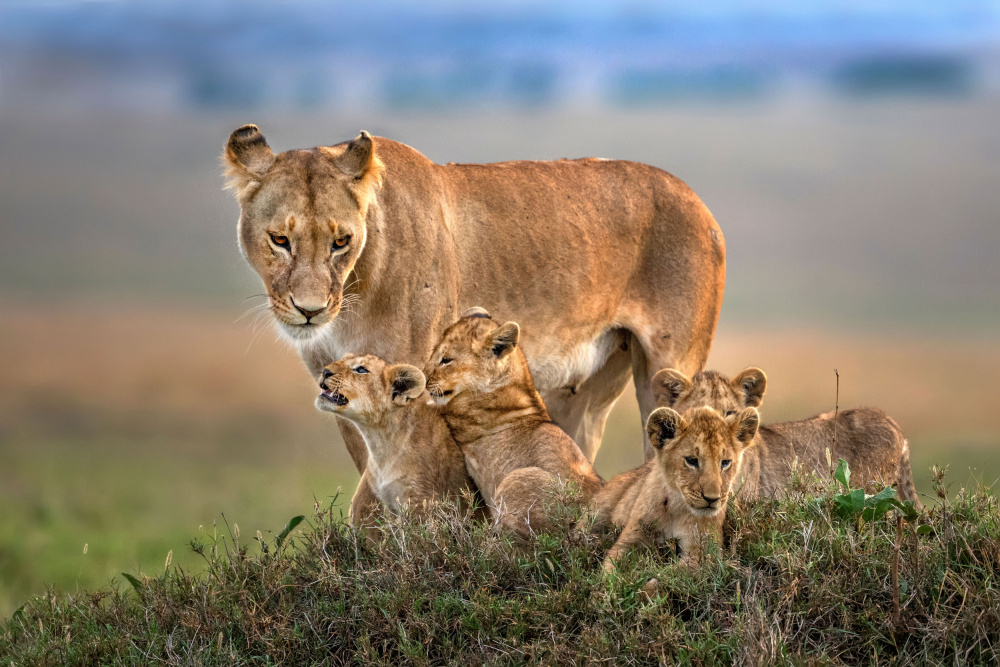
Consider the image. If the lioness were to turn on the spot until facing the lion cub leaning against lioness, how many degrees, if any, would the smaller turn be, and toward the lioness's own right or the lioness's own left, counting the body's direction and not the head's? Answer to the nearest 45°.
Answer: approximately 45° to the lioness's own left

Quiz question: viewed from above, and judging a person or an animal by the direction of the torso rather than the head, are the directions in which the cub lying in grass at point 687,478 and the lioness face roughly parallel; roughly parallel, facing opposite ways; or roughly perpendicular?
roughly perpendicular

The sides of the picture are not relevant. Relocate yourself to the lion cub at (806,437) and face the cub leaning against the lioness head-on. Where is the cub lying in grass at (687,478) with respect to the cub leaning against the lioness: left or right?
left

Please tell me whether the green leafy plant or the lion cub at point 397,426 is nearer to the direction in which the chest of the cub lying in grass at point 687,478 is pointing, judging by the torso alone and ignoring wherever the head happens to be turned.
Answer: the green leafy plant

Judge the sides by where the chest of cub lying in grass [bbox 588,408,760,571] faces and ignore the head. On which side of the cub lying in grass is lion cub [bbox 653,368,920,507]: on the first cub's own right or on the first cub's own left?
on the first cub's own left

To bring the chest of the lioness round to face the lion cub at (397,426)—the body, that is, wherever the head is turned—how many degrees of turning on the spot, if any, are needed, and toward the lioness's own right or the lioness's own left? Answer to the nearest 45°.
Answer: approximately 45° to the lioness's own left

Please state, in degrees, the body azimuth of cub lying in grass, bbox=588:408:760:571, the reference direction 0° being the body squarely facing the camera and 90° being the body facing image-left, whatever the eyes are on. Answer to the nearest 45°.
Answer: approximately 315°
